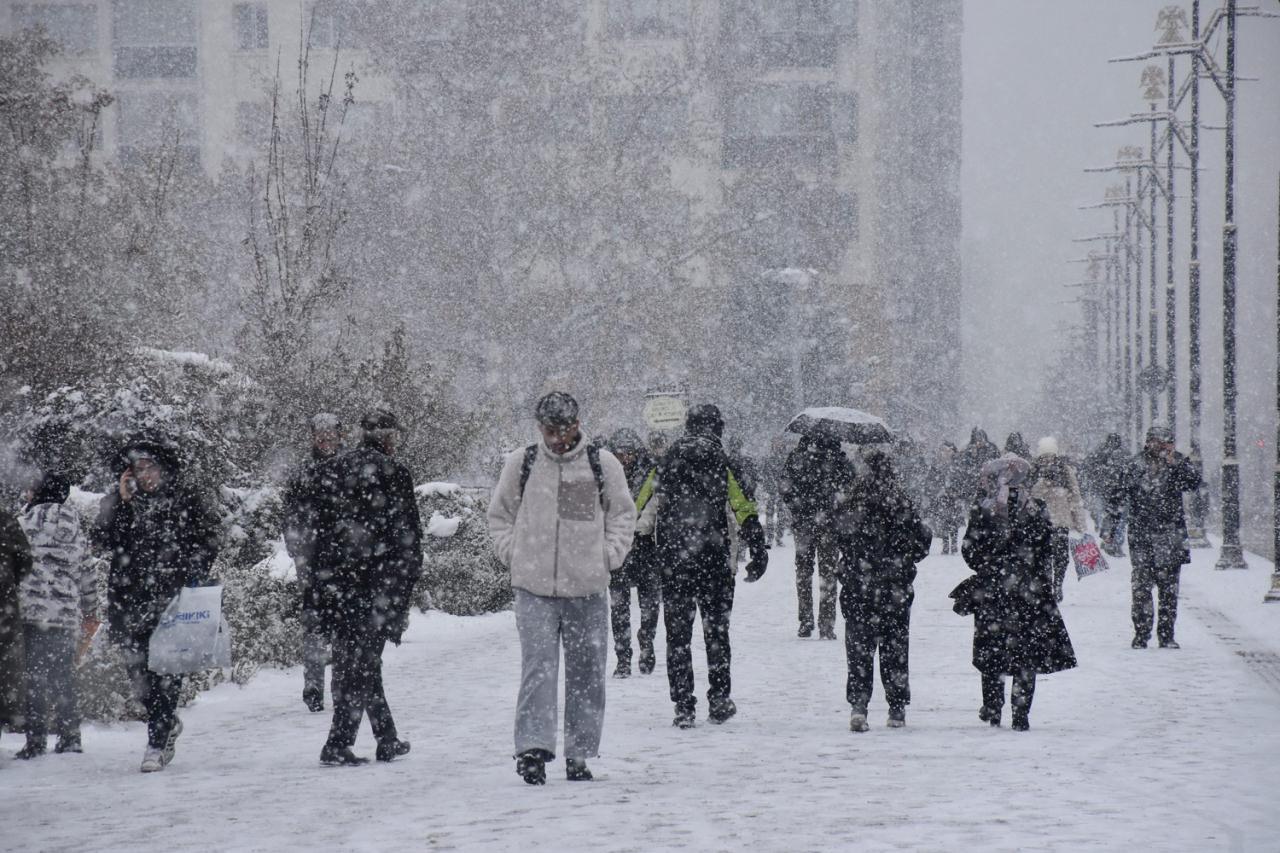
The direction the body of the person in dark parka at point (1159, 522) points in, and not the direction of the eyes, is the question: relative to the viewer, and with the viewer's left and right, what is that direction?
facing the viewer

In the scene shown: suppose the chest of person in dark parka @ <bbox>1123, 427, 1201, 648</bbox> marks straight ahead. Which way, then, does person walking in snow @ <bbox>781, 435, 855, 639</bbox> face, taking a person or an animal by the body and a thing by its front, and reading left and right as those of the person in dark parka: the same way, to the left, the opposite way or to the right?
the opposite way

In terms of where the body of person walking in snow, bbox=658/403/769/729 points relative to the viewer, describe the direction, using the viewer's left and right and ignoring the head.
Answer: facing away from the viewer

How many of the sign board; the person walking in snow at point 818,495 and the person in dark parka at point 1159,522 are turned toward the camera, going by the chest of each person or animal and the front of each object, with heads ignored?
2

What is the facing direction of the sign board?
toward the camera

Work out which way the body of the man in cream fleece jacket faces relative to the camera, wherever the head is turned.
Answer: toward the camera

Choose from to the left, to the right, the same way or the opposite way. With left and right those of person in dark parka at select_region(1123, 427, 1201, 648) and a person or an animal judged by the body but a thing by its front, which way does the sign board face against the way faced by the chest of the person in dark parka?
the same way

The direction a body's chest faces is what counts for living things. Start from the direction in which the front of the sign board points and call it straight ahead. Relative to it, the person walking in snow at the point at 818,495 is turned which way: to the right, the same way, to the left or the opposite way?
the opposite way

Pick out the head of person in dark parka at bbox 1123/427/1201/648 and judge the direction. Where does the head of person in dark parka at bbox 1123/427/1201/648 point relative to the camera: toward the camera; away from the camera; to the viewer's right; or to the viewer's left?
toward the camera

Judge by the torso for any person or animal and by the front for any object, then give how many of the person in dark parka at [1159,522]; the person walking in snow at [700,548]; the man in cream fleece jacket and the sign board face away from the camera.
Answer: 1

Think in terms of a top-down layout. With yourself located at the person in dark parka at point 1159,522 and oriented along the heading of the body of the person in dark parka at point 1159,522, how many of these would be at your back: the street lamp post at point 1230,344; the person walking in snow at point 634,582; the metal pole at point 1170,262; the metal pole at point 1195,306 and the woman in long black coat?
3

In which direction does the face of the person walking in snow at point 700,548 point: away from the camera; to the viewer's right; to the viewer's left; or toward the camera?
away from the camera

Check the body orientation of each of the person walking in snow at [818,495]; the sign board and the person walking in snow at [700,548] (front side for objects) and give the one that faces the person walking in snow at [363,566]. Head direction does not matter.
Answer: the sign board

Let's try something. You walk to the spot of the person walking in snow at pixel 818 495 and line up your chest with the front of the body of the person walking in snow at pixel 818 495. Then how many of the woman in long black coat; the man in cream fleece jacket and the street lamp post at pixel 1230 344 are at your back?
2

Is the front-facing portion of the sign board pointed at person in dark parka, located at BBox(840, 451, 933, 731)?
yes

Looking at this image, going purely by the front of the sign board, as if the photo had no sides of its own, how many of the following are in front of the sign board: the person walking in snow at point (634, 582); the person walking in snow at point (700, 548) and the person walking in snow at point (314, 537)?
3

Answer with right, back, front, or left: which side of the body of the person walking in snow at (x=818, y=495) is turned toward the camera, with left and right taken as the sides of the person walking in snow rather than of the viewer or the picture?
back

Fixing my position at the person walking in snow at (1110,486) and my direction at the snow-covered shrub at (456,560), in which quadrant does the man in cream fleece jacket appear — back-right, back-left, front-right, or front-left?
front-left
